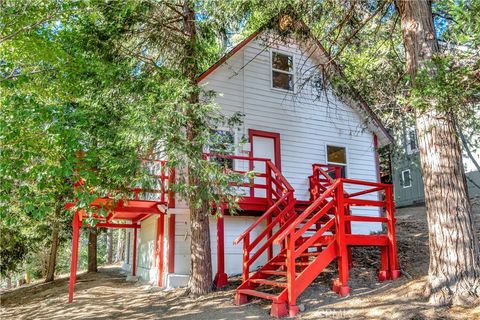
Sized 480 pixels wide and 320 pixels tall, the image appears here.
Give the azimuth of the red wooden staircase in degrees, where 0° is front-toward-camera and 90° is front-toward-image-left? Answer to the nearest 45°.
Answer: approximately 45°

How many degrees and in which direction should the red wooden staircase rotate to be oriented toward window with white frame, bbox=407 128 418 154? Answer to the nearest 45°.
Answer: approximately 180°

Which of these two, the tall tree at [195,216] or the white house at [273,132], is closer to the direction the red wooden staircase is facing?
the tall tree

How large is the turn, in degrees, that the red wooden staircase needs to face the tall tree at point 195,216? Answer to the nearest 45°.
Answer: approximately 45° to its right

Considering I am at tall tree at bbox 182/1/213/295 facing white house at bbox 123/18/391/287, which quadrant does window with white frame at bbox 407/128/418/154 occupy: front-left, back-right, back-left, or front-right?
front-right
